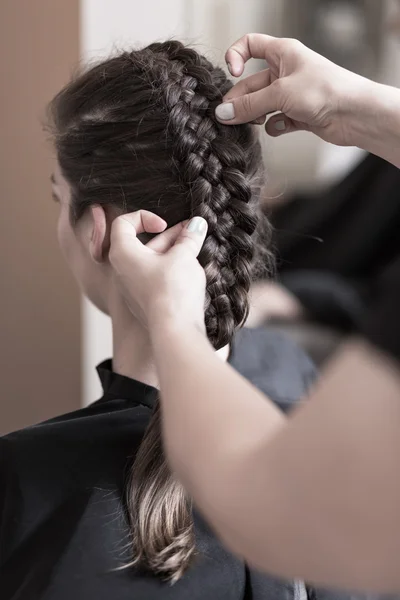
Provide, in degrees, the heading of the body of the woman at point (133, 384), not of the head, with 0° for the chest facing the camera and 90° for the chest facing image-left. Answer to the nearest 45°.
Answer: approximately 135°

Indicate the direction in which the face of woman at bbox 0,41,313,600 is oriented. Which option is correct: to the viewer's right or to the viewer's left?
to the viewer's left

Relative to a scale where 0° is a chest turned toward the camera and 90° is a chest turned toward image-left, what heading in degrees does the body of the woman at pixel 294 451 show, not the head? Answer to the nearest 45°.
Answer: approximately 90°

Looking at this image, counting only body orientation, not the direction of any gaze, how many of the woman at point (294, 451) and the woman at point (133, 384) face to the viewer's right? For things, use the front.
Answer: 0
